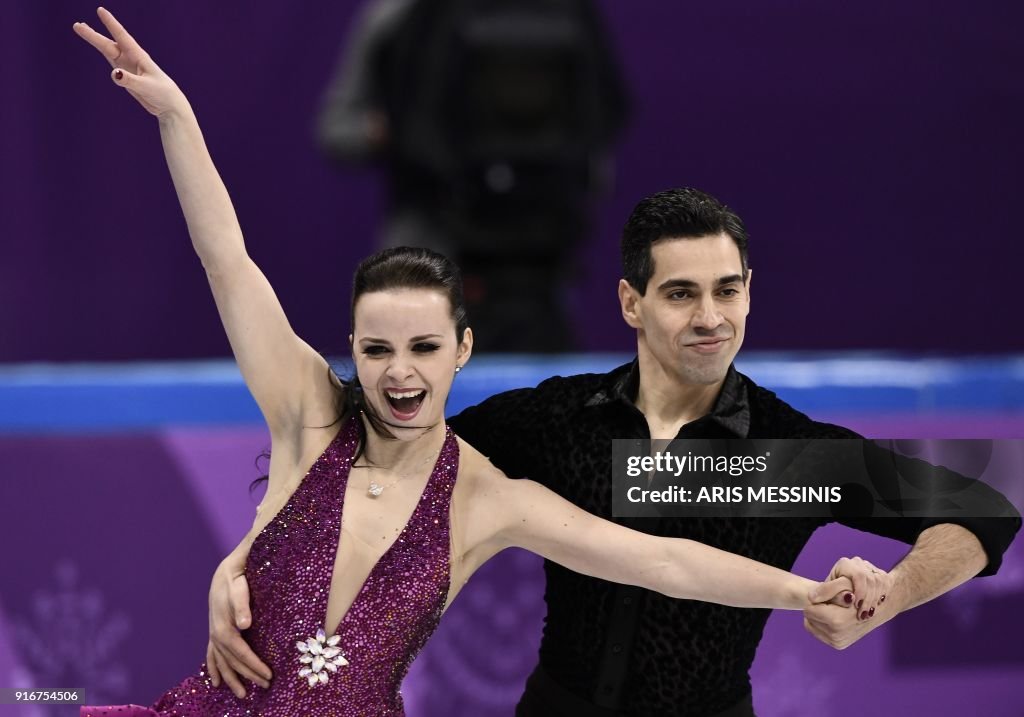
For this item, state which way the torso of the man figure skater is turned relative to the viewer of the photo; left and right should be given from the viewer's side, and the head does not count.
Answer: facing the viewer

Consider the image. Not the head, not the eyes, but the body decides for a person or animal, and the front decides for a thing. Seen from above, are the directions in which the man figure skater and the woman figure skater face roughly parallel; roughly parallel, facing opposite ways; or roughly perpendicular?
roughly parallel
